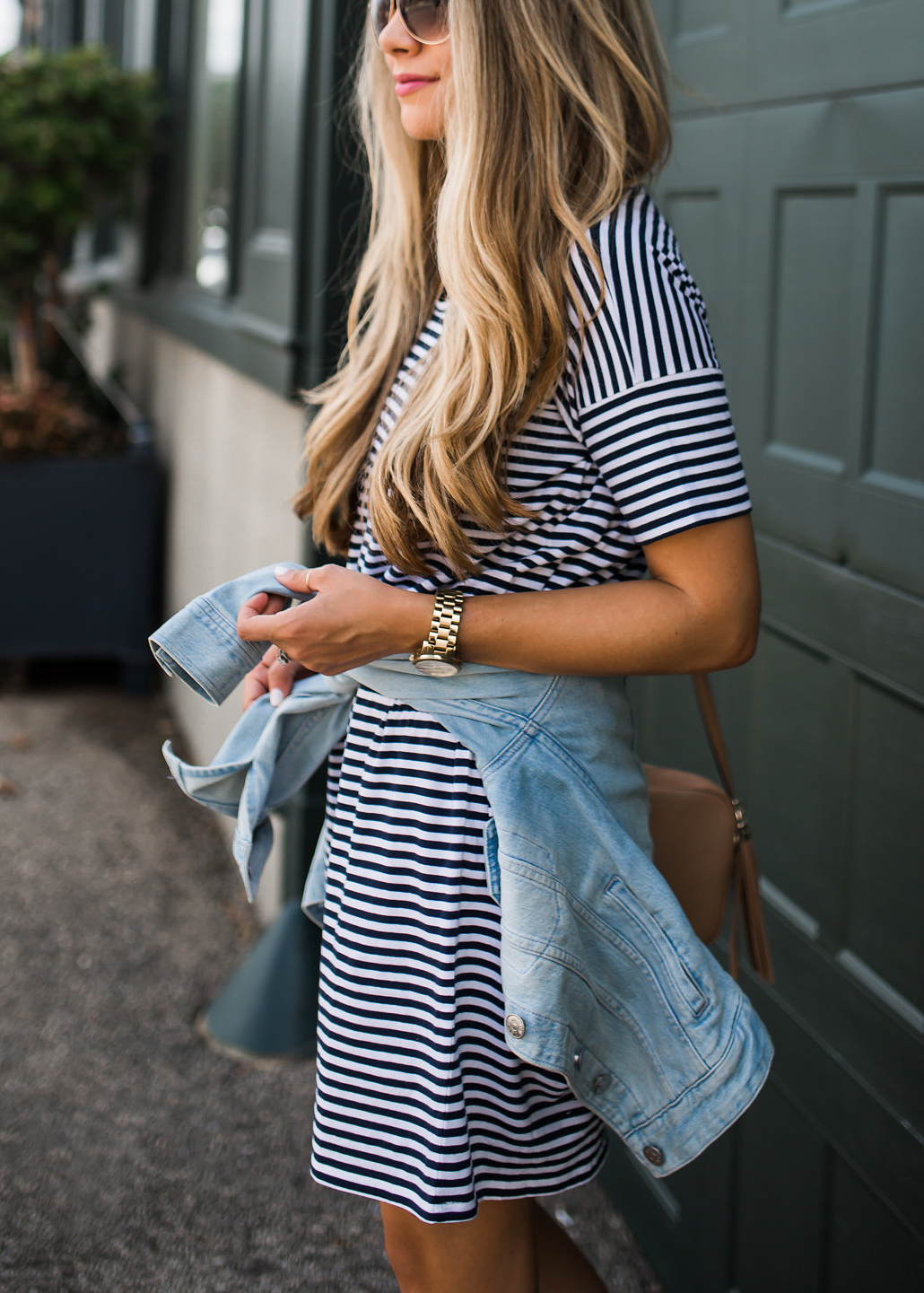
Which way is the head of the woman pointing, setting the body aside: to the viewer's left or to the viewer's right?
to the viewer's left

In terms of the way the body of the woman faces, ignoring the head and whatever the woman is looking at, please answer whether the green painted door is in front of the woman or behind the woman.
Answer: behind

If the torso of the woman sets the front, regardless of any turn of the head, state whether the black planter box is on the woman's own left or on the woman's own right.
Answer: on the woman's own right

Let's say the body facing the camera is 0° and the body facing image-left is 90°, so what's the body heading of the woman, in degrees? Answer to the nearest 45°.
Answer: approximately 45°
